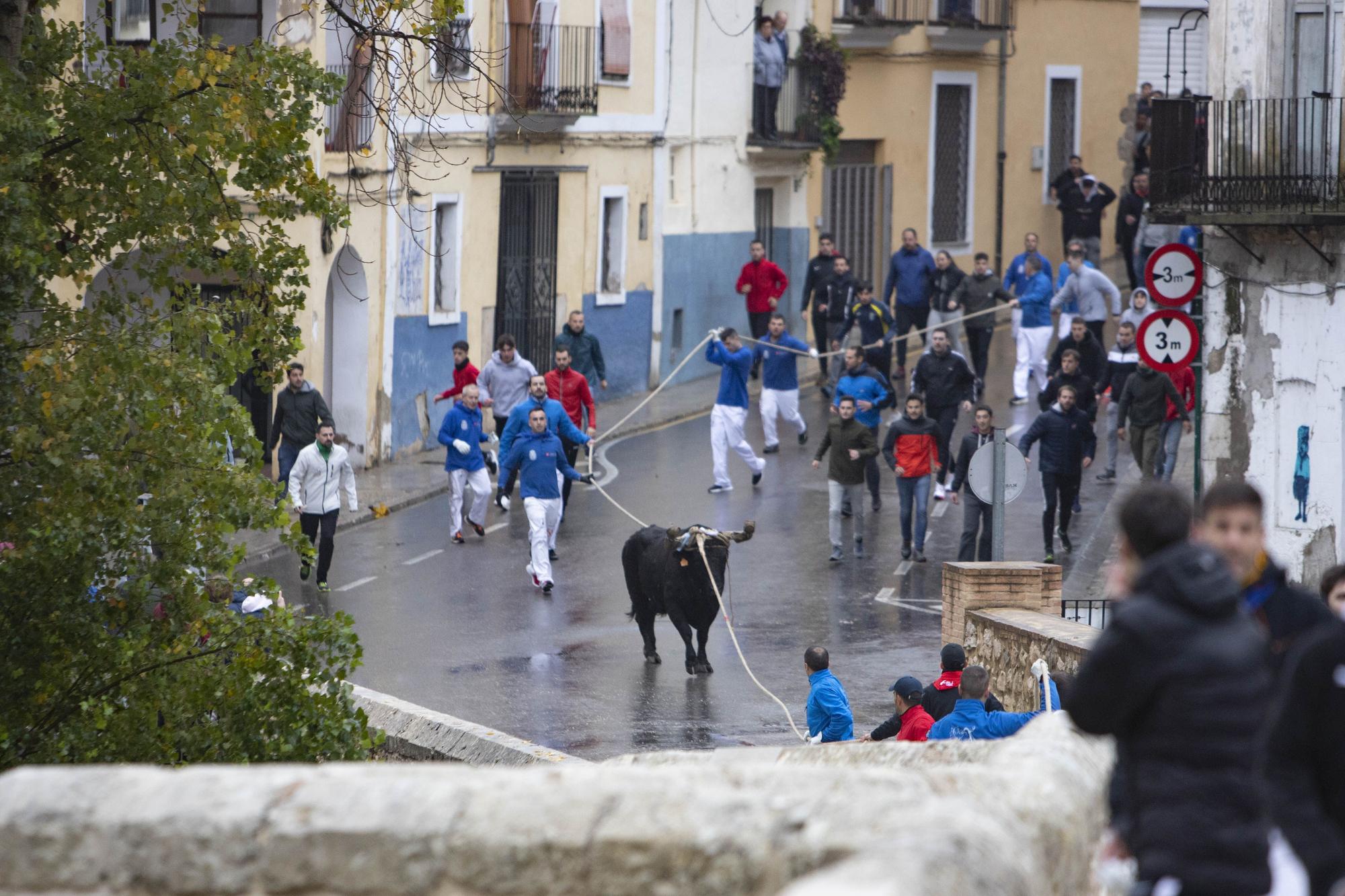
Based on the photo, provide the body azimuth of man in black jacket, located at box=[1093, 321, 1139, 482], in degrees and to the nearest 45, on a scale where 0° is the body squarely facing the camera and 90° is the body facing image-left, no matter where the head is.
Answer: approximately 45°

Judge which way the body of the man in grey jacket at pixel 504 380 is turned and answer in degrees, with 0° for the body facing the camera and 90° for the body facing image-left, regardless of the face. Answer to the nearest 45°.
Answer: approximately 0°

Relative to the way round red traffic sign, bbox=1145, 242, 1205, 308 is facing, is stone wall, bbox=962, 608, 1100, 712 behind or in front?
in front

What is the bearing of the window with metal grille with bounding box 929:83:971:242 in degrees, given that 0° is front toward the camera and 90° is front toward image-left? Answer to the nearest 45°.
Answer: approximately 0°

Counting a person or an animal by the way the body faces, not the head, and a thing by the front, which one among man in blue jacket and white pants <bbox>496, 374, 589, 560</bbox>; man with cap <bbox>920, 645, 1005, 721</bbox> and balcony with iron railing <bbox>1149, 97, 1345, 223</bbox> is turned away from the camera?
the man with cap

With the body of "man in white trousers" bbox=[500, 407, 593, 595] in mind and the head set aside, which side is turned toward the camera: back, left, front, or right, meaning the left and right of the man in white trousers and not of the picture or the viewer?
front

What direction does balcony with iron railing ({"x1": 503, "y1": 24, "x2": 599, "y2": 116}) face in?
toward the camera

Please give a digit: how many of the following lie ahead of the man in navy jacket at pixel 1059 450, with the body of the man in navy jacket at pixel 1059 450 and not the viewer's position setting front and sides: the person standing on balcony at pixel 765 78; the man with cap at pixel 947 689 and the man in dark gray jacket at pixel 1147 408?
1

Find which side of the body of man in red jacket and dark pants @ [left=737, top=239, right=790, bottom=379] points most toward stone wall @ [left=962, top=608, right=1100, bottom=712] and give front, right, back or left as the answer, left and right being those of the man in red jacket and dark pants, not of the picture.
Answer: front

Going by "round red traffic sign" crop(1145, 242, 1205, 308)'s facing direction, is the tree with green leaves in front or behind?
in front

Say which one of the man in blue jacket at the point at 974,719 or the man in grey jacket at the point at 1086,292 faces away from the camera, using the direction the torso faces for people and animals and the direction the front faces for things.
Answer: the man in blue jacket

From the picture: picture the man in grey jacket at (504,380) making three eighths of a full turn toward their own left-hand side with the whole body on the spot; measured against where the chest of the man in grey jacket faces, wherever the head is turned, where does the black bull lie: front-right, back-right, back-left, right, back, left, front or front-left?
back-right

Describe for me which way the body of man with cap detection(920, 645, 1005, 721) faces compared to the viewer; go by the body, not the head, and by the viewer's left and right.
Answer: facing away from the viewer

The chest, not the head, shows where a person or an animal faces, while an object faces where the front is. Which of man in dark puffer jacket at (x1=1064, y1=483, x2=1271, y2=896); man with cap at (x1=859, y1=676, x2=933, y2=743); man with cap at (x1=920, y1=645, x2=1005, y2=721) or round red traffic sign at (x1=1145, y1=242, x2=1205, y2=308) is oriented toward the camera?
the round red traffic sign
